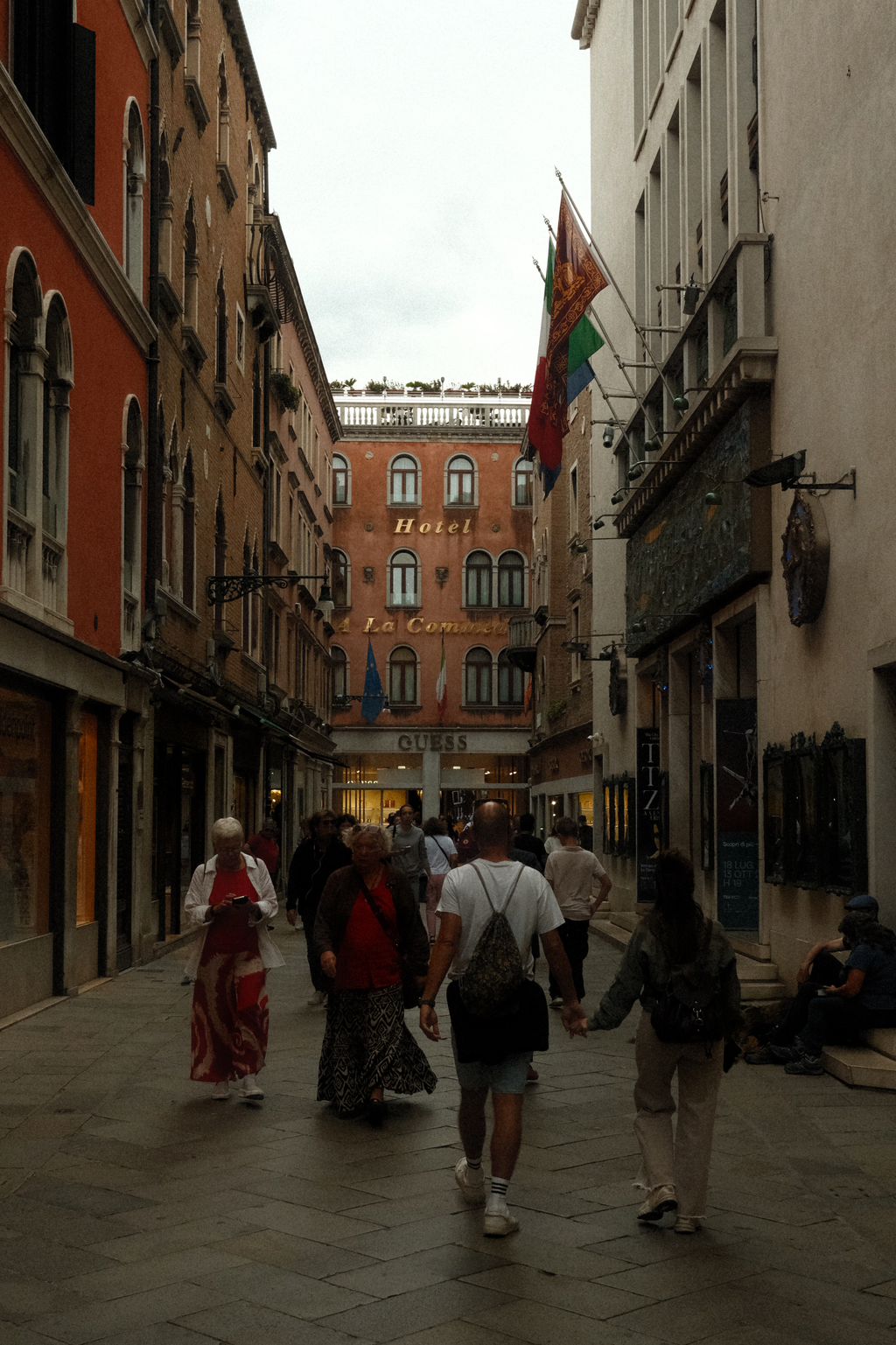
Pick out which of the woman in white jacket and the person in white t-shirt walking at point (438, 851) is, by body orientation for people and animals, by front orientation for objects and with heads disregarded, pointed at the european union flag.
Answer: the person in white t-shirt walking

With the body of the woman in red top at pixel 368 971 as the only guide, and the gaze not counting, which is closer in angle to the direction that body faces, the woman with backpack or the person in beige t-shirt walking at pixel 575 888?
the woman with backpack

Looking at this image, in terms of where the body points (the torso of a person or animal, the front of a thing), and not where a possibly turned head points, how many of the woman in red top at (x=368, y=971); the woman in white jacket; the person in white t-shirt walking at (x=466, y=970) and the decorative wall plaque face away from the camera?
1

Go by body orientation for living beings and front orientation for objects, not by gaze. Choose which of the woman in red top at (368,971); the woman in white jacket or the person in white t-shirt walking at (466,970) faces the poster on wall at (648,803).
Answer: the person in white t-shirt walking

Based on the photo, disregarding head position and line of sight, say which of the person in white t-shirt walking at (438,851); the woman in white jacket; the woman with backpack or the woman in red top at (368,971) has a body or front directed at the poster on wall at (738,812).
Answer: the woman with backpack

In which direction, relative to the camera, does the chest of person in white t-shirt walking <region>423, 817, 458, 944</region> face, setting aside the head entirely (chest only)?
away from the camera

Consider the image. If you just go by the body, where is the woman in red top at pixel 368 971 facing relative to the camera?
toward the camera

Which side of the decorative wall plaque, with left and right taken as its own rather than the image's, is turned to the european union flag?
right

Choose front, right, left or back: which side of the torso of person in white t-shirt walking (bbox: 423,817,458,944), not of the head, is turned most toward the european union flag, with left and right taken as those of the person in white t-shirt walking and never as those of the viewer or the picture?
front

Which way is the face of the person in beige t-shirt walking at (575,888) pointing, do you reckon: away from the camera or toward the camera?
away from the camera

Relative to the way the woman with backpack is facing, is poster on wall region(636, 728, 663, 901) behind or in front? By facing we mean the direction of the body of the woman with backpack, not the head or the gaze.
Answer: in front

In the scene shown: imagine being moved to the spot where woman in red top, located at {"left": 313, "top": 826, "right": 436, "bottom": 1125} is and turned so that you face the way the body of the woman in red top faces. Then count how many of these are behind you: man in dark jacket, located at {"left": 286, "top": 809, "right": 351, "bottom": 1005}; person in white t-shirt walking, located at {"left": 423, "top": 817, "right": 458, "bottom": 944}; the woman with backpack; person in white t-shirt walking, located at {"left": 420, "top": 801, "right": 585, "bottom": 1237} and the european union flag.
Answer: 3

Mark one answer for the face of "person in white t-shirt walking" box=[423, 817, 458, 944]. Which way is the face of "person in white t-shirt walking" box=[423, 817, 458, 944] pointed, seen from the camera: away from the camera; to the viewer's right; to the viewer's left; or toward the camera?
away from the camera

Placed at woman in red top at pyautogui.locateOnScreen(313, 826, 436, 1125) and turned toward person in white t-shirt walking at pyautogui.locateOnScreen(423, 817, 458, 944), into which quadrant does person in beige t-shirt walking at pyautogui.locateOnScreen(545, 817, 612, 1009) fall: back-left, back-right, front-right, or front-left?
front-right

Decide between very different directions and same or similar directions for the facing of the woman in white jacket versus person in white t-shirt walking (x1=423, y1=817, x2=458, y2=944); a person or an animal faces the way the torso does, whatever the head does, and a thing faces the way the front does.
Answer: very different directions

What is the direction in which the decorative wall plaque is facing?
to the viewer's left

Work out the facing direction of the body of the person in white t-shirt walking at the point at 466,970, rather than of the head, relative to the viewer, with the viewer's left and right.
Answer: facing away from the viewer

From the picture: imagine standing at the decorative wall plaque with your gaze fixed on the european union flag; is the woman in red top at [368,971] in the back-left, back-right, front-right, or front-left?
back-left

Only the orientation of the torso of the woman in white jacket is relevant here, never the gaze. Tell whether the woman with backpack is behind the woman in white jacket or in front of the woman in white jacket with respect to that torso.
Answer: in front
